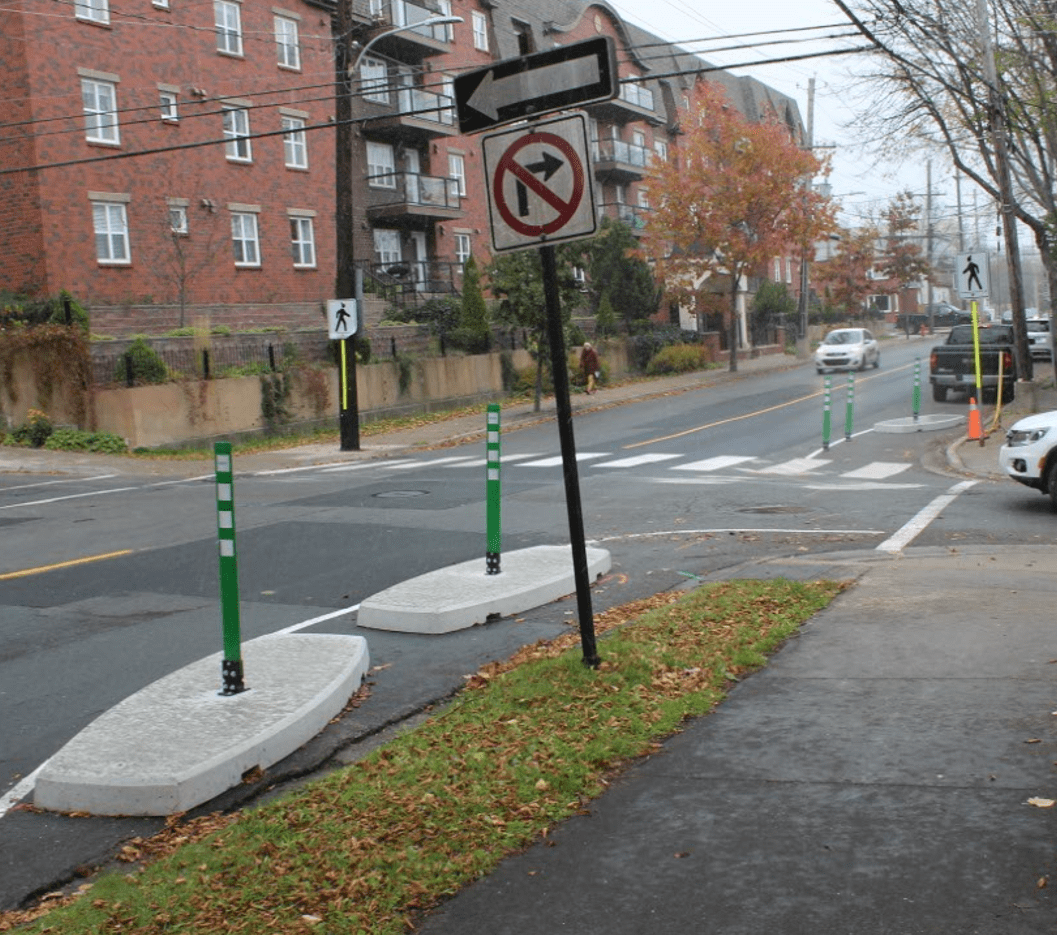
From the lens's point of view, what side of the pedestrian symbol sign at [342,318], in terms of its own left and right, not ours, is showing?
front

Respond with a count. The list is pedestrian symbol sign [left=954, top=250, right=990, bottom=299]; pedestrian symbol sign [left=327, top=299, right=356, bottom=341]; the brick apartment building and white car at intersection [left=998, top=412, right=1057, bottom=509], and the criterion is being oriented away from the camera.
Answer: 0

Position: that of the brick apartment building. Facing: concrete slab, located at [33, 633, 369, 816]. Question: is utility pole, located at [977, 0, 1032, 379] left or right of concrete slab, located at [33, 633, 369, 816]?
left

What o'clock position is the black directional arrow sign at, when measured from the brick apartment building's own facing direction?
The black directional arrow sign is roughly at 1 o'clock from the brick apartment building.

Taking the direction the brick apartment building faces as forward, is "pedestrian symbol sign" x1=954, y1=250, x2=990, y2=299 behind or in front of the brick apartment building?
in front

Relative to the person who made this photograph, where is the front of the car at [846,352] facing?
facing the viewer and to the left of the viewer

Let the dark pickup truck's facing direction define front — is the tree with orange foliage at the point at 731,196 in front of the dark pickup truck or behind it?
in front

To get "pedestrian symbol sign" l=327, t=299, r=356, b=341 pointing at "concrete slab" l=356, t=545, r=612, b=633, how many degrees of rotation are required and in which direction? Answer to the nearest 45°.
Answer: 0° — it already faces it

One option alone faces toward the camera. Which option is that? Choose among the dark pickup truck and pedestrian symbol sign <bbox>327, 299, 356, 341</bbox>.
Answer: the pedestrian symbol sign

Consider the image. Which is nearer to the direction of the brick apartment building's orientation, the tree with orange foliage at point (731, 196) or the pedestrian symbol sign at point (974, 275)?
the pedestrian symbol sign

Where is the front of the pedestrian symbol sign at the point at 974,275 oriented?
toward the camera

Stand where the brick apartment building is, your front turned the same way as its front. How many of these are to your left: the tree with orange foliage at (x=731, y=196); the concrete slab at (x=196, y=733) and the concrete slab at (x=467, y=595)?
1

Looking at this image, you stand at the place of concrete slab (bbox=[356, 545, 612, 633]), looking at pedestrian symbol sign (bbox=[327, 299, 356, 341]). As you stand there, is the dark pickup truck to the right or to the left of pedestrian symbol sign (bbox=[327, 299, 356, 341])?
right

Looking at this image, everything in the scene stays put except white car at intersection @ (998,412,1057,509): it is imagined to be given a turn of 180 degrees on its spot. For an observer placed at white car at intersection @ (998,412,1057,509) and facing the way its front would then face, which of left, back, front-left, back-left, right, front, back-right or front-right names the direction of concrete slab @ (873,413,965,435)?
front-left

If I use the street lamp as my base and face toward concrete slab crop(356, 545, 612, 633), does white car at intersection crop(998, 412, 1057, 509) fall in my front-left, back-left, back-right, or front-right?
front-left
